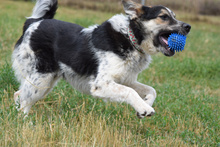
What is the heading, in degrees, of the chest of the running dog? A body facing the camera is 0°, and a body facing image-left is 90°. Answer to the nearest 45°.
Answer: approximately 270°
